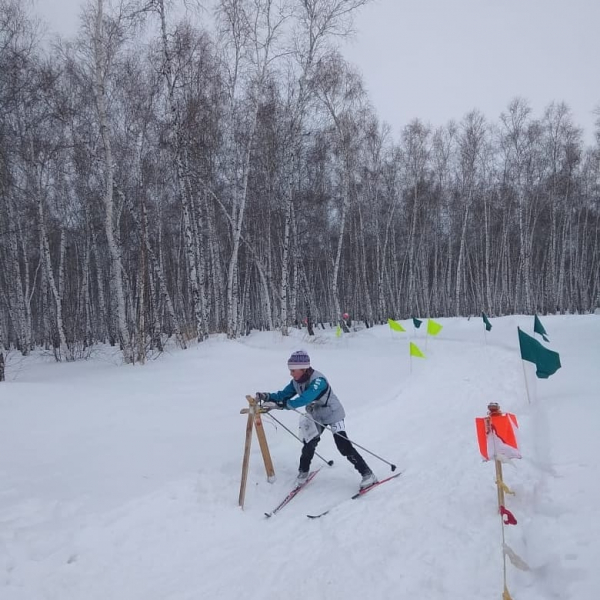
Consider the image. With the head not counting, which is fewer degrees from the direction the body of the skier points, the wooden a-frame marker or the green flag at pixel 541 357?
the wooden a-frame marker

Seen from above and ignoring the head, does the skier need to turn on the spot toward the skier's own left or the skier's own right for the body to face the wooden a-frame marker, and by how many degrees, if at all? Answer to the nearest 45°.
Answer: approximately 45° to the skier's own right

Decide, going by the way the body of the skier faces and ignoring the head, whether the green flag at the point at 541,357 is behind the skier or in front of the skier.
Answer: behind

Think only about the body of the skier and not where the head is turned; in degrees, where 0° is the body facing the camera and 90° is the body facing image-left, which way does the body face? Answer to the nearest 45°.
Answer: approximately 45°

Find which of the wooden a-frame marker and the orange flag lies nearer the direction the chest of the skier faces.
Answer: the wooden a-frame marker

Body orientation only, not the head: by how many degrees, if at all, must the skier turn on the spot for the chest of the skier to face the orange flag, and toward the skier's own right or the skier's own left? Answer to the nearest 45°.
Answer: approximately 90° to the skier's own left
